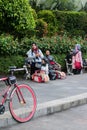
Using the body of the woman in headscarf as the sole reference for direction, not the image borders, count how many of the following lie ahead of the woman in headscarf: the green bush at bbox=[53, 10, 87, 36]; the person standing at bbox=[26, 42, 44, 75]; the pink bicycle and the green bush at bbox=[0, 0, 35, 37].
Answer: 1

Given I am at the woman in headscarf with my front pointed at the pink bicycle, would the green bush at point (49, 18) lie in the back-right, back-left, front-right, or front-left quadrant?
back-right
